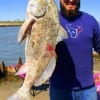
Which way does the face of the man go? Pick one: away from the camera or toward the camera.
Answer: toward the camera

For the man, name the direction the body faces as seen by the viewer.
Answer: toward the camera
